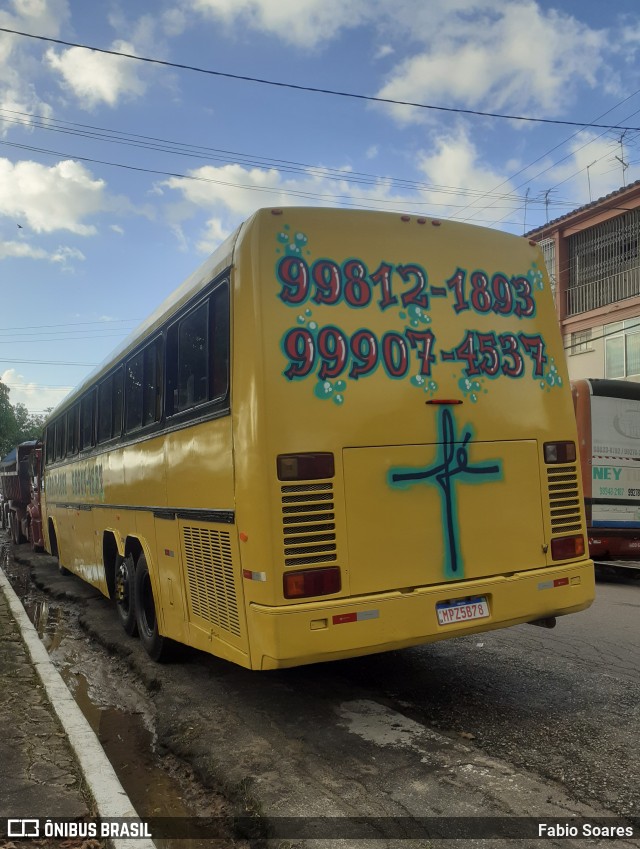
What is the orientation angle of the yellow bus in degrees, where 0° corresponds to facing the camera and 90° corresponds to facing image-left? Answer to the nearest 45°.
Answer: approximately 135°

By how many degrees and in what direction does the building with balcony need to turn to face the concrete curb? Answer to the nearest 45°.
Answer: approximately 45° to its left

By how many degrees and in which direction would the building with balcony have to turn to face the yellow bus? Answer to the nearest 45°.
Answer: approximately 45° to its left

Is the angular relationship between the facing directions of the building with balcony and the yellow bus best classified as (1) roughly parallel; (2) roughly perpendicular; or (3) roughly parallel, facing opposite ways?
roughly perpendicular
